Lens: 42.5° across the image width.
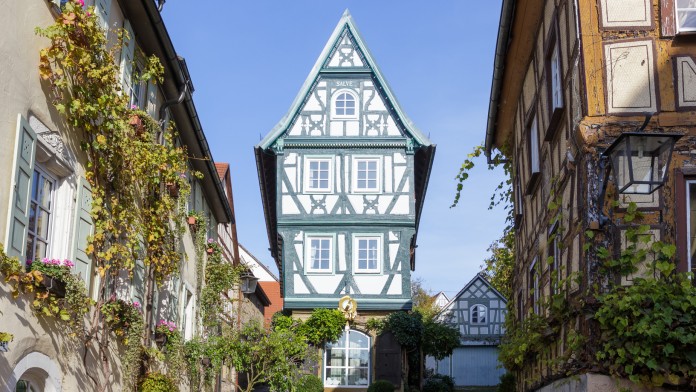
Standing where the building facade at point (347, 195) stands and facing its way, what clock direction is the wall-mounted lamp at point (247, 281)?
The wall-mounted lamp is roughly at 1 o'clock from the building facade.

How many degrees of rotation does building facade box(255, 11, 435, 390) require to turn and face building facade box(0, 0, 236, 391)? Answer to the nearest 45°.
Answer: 0° — it already faces it

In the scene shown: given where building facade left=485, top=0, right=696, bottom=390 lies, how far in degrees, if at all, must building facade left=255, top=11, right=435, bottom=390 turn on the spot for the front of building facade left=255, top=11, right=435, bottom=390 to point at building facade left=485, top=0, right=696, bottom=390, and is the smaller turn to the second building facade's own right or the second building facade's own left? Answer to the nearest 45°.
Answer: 0° — it already faces it

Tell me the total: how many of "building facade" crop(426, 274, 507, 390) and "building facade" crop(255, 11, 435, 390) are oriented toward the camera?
2

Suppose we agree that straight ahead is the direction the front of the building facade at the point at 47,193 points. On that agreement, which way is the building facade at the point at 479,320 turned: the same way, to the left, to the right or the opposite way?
to the right

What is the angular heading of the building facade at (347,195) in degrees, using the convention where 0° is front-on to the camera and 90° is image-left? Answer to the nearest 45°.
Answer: approximately 0°

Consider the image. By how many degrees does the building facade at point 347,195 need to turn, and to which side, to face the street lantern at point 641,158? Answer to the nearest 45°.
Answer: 0° — it already faces it
